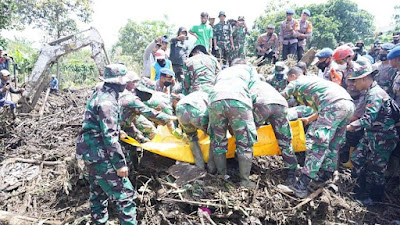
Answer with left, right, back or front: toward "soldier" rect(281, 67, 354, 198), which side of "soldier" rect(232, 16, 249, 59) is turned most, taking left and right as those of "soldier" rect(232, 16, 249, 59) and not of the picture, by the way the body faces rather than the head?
front

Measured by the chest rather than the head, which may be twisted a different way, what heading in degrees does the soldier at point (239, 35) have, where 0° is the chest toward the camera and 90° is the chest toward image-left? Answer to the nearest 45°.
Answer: approximately 0°

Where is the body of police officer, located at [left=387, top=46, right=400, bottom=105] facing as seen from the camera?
to the viewer's left

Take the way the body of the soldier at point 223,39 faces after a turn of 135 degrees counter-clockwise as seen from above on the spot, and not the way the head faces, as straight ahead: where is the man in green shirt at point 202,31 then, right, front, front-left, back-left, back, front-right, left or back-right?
back

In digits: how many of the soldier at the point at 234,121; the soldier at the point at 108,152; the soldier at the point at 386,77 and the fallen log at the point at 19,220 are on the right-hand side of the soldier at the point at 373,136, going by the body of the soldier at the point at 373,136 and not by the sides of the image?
1

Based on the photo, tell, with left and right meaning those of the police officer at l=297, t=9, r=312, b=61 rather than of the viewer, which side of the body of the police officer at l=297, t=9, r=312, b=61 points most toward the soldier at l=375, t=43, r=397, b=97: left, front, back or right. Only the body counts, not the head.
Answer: left

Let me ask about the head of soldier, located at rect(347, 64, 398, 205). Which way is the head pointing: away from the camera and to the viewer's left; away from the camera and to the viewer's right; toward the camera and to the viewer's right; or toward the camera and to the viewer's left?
toward the camera and to the viewer's left

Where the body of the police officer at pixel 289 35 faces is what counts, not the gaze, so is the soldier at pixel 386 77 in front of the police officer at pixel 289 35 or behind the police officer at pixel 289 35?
in front

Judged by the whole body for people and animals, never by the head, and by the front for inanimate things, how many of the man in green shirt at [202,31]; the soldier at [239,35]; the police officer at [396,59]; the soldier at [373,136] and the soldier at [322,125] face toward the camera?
2

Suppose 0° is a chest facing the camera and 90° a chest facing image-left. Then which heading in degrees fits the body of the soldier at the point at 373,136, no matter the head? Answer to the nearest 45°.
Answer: approximately 90°

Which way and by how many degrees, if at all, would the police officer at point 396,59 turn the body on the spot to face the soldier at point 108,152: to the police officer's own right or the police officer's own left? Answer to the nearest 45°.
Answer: approximately 45° to the police officer's own left
